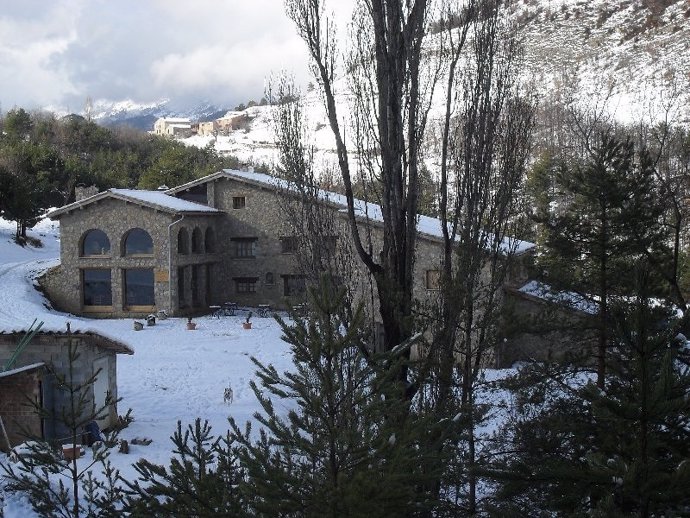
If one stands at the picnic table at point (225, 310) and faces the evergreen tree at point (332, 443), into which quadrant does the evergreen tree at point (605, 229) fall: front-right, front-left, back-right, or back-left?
front-left

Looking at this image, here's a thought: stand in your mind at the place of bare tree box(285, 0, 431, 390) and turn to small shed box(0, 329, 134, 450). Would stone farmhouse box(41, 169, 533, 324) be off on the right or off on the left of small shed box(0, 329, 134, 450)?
right

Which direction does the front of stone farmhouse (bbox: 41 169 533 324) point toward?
toward the camera

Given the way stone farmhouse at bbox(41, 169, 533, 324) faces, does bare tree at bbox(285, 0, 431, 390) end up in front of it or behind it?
in front

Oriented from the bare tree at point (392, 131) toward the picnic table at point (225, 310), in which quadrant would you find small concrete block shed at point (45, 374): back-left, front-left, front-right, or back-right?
front-left

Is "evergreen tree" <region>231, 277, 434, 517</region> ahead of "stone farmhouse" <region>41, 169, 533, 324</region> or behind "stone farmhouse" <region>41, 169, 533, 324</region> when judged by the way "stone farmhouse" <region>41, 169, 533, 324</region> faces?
ahead
